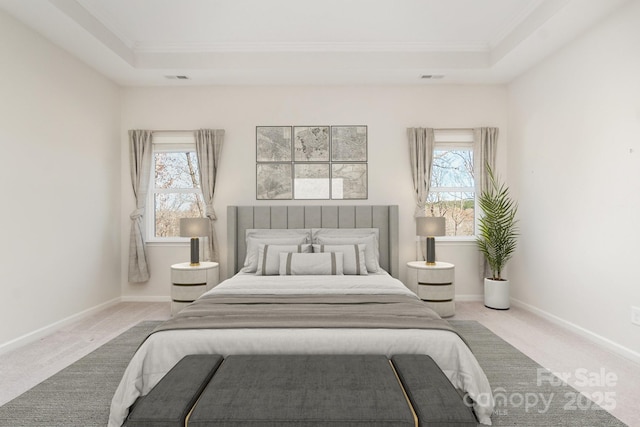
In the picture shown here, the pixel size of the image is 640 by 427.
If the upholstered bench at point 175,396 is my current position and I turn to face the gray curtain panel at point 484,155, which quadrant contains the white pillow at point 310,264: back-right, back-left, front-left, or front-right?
front-left

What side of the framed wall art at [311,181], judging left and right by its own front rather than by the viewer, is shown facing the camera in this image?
front

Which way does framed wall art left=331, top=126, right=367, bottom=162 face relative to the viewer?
toward the camera

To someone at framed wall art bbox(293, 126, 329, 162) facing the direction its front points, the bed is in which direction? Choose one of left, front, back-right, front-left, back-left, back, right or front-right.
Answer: front

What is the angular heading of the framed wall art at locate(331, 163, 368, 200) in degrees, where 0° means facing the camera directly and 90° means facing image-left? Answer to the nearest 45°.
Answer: approximately 0°

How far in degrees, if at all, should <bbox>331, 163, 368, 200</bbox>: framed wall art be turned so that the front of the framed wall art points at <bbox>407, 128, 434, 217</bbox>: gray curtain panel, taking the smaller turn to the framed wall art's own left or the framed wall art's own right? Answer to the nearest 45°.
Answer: approximately 90° to the framed wall art's own left

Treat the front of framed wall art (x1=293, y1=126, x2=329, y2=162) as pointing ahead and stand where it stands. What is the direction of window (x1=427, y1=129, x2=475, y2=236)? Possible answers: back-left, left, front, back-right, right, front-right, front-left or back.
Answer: left

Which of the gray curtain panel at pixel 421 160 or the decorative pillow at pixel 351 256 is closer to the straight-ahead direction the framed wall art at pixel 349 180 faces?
the decorative pillow

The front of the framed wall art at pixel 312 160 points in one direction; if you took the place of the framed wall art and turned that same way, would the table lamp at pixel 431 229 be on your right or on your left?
on your left

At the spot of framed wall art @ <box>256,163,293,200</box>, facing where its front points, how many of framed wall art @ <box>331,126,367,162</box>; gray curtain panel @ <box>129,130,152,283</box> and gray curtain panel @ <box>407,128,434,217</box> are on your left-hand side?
2

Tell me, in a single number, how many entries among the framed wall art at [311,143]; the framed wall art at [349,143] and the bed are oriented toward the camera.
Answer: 3

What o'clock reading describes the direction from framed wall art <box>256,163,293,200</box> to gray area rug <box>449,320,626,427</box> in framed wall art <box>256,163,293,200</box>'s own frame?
The gray area rug is roughly at 11 o'clock from the framed wall art.

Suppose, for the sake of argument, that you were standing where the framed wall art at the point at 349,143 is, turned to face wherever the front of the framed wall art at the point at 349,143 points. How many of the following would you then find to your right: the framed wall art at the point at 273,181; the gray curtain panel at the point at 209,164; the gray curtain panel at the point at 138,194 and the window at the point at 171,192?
4

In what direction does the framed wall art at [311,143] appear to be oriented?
toward the camera
